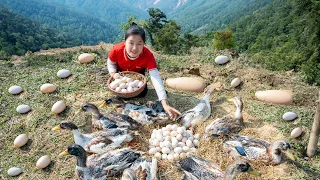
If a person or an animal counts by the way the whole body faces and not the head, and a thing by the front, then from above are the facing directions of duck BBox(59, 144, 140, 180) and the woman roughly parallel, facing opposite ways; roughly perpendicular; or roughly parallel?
roughly perpendicular

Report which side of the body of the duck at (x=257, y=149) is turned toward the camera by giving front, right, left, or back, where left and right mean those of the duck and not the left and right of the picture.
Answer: right

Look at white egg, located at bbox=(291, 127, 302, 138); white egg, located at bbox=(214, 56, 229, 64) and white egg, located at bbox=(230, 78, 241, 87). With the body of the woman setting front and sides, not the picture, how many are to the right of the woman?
0

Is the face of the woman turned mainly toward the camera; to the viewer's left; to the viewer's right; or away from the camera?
toward the camera

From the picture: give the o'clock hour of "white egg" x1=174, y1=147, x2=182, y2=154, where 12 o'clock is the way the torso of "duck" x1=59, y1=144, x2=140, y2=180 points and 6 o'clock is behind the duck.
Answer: The white egg is roughly at 6 o'clock from the duck.

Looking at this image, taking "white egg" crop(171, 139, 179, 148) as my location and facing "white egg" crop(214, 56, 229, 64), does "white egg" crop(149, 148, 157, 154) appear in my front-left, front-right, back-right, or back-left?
back-left

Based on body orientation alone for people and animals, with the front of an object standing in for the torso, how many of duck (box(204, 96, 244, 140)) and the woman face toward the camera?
1
